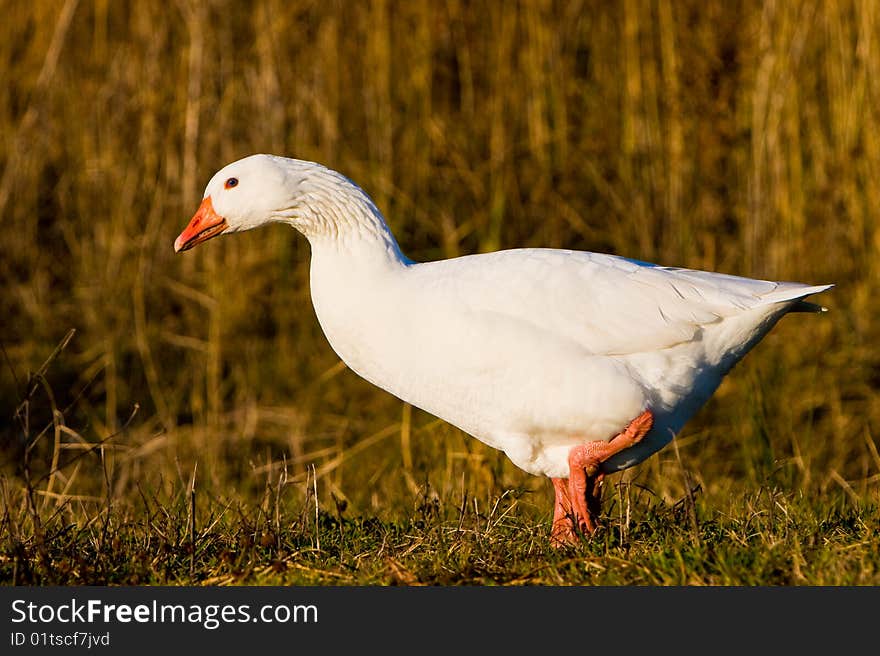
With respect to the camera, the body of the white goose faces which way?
to the viewer's left
